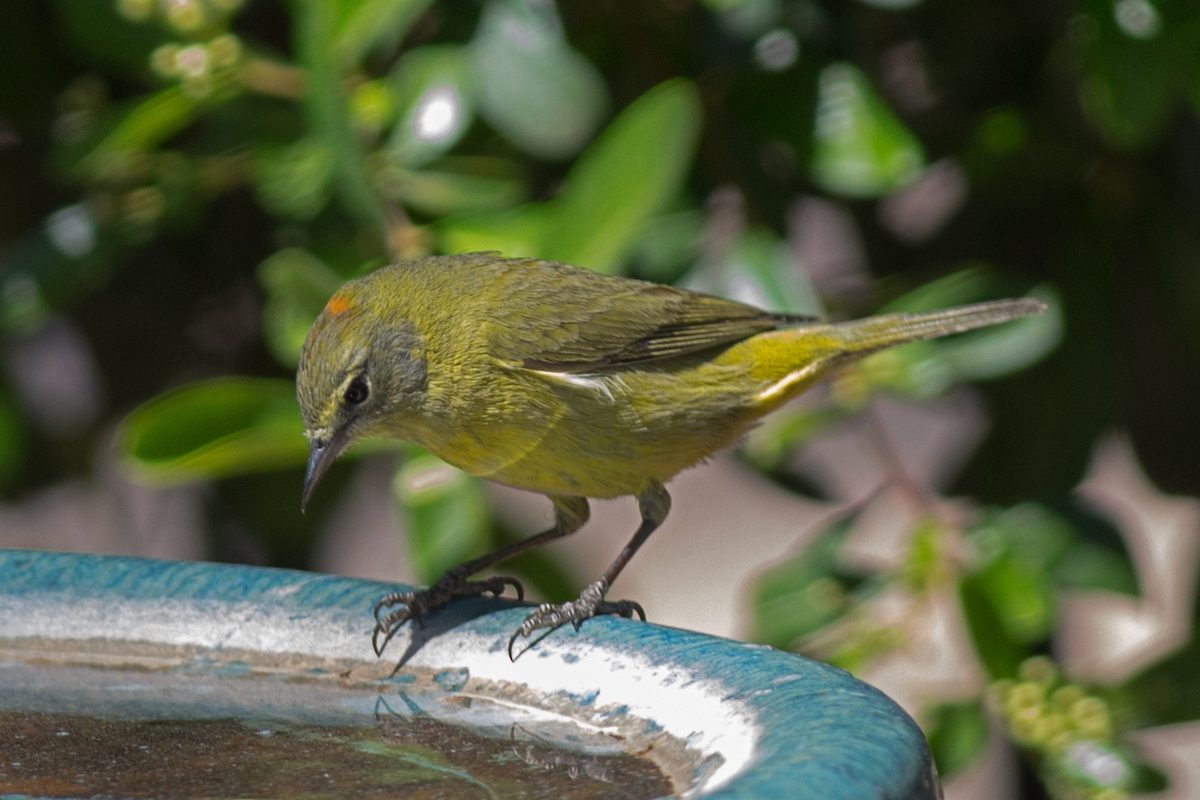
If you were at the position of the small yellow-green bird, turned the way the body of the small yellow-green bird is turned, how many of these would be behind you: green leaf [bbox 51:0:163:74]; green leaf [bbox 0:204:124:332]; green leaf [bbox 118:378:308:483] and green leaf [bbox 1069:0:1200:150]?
1

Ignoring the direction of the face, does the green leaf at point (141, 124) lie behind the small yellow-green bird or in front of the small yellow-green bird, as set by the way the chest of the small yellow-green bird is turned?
in front

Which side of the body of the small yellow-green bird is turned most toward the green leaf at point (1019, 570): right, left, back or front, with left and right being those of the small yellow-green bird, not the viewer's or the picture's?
right

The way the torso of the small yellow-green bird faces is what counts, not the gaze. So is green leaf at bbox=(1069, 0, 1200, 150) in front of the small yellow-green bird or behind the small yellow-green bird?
behind

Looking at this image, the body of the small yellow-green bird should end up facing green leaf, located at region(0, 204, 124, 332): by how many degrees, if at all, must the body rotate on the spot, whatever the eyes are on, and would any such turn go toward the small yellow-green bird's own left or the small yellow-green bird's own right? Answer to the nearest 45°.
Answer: approximately 45° to the small yellow-green bird's own right

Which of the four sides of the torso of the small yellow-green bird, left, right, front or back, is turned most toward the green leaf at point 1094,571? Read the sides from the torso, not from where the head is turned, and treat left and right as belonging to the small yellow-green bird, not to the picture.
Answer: right

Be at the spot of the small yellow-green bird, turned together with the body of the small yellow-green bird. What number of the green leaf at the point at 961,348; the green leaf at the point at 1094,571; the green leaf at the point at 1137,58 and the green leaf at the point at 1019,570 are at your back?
4

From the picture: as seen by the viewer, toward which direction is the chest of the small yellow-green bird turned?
to the viewer's left
